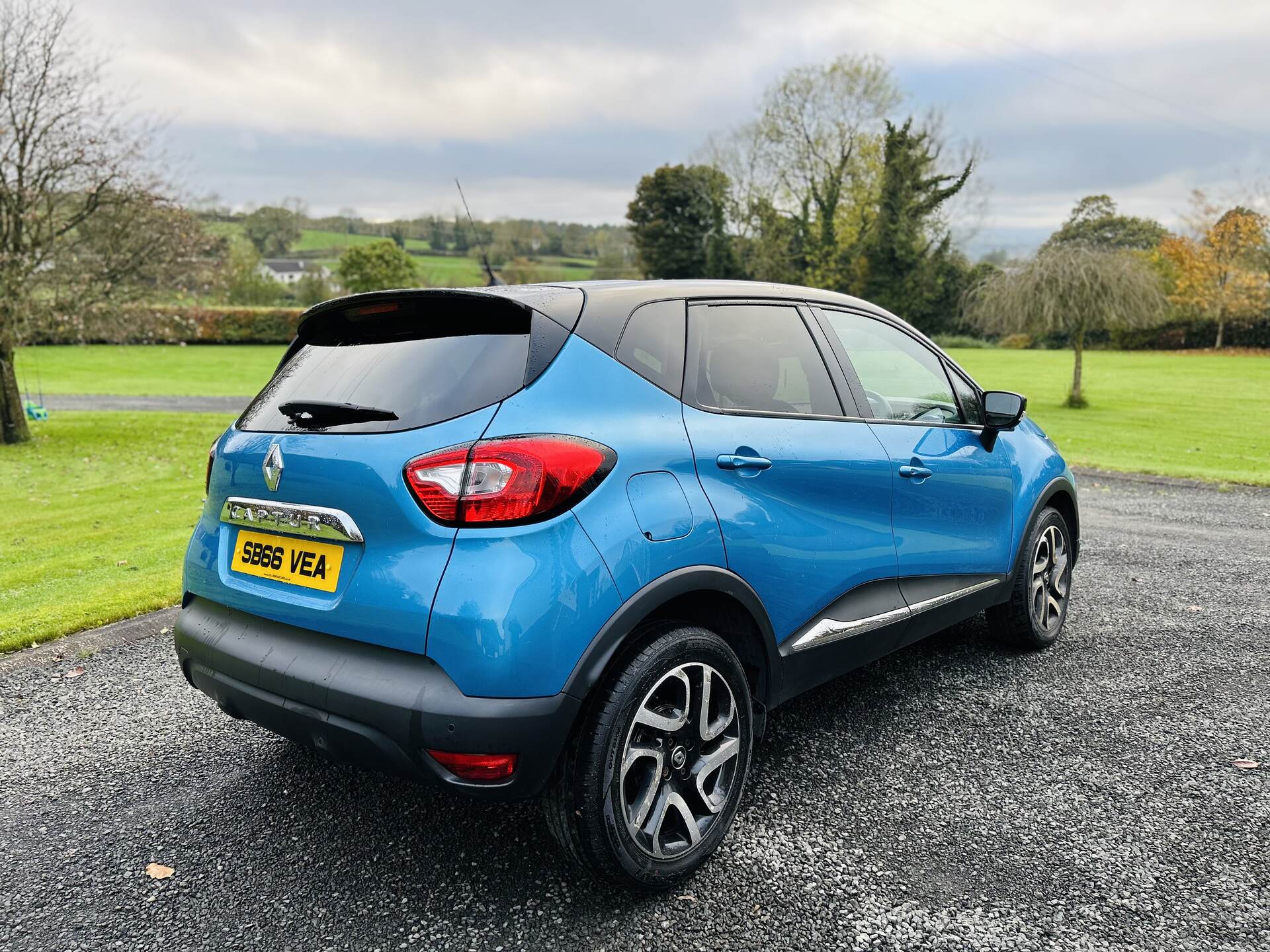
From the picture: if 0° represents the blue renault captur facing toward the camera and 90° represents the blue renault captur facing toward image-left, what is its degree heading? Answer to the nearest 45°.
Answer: approximately 225°

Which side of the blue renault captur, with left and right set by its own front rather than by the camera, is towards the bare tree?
left

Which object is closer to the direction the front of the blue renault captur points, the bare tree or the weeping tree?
the weeping tree

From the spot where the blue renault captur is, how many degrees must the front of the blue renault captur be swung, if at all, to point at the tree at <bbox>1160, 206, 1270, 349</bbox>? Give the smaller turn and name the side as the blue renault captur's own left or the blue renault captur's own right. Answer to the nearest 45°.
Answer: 0° — it already faces it
